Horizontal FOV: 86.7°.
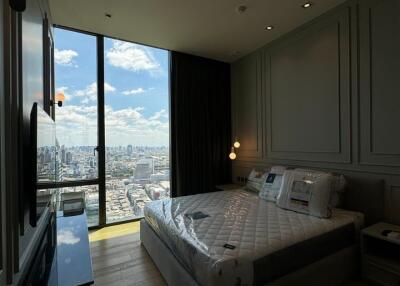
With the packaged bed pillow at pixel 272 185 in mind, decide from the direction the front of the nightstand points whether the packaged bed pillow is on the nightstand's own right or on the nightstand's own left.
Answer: on the nightstand's own right

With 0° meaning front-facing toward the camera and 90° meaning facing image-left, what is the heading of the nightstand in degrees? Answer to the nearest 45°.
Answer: approximately 45°

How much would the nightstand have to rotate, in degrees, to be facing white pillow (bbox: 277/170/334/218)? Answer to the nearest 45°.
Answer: approximately 45° to its right

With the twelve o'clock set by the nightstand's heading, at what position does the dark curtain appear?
The dark curtain is roughly at 2 o'clock from the nightstand.

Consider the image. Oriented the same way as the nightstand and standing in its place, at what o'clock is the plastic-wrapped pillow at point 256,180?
The plastic-wrapped pillow is roughly at 2 o'clock from the nightstand.
